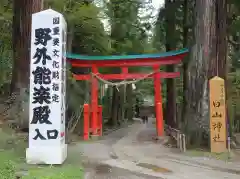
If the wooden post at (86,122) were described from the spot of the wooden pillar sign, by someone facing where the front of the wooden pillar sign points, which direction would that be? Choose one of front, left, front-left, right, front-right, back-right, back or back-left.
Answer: back-right

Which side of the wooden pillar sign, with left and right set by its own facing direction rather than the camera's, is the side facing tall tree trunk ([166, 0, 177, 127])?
back

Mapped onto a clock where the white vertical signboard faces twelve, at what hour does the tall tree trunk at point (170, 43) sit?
The tall tree trunk is roughly at 7 o'clock from the white vertical signboard.

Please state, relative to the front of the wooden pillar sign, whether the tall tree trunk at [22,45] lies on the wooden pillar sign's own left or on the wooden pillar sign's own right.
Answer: on the wooden pillar sign's own right

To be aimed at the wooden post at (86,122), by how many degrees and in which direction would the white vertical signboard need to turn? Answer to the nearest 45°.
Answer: approximately 180°

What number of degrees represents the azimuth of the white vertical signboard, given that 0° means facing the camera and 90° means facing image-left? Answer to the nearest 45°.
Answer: approximately 0°

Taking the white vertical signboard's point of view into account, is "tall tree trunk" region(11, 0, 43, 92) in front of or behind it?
behind

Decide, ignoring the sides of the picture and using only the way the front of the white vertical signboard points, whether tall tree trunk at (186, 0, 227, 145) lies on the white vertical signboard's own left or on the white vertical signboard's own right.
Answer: on the white vertical signboard's own left

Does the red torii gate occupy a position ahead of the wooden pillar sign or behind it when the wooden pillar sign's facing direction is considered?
behind

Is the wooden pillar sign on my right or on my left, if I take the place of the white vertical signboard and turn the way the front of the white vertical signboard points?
on my left
